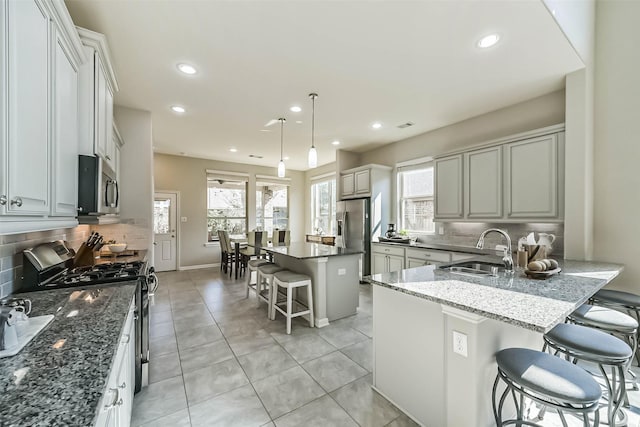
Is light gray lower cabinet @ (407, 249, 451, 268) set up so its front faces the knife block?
yes

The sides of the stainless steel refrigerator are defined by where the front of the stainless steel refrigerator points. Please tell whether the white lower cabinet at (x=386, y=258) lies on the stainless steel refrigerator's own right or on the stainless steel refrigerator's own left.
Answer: on the stainless steel refrigerator's own left

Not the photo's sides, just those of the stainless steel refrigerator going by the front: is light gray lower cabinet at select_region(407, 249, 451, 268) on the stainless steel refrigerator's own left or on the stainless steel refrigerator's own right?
on the stainless steel refrigerator's own left

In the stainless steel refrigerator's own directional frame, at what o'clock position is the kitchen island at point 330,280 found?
The kitchen island is roughly at 11 o'clock from the stainless steel refrigerator.

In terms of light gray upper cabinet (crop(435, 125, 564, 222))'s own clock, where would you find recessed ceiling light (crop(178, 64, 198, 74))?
The recessed ceiling light is roughly at 12 o'clock from the light gray upper cabinet.

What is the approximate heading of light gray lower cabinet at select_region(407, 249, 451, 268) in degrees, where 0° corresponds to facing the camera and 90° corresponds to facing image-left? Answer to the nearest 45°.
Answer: approximately 45°

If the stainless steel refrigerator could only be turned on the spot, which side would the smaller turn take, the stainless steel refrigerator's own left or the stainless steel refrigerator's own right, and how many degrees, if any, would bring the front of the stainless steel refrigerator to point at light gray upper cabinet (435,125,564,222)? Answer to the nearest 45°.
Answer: approximately 90° to the stainless steel refrigerator's own left
